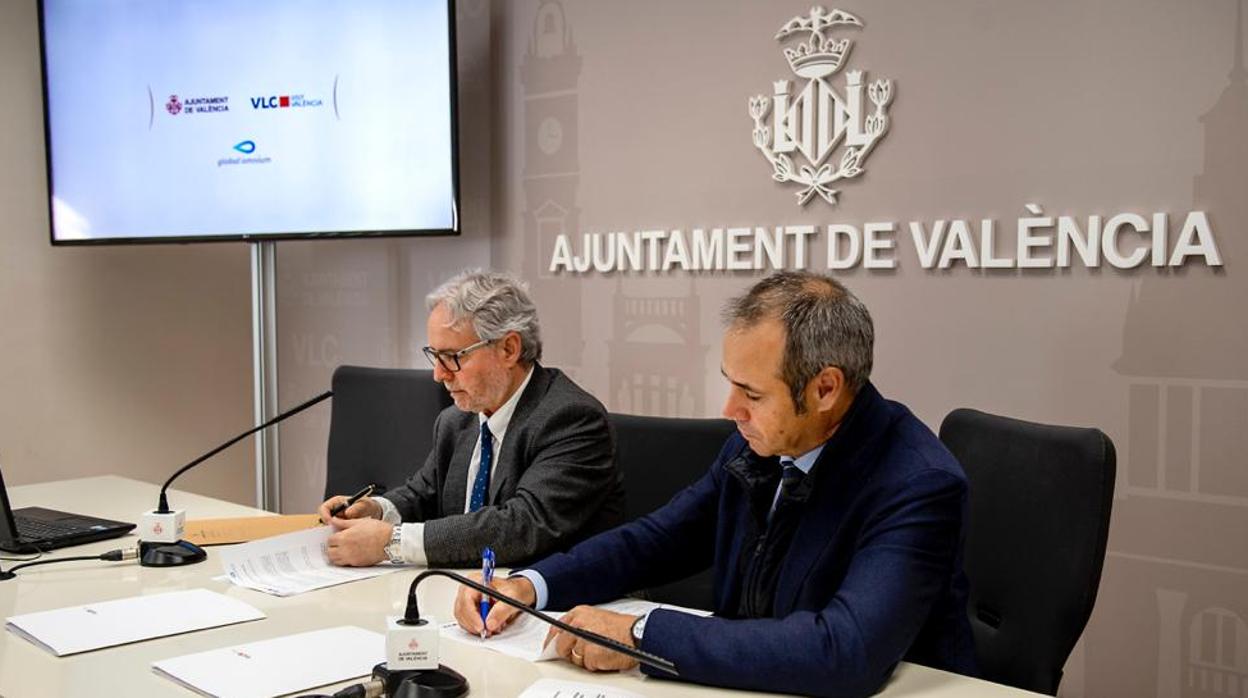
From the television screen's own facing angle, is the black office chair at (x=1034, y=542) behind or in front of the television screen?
in front

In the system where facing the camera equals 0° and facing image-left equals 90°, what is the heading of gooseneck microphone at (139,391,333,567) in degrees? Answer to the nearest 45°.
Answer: approximately 270°

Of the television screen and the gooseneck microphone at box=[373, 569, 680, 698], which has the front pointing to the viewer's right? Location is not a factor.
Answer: the gooseneck microphone

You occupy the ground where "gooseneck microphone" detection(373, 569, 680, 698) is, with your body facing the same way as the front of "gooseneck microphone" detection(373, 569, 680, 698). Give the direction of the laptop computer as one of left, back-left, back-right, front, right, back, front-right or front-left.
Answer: back-left

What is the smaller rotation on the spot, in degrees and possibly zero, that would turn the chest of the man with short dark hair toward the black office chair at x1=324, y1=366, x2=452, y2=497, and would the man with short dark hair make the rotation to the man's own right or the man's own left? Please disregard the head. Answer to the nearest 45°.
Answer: approximately 90° to the man's own right

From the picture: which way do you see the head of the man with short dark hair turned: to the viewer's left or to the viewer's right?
to the viewer's left

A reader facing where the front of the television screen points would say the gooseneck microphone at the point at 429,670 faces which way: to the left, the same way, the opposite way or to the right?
to the left

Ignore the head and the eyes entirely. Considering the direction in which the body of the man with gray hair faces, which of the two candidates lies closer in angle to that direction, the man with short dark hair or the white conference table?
the white conference table

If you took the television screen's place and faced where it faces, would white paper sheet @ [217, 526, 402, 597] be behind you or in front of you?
in front
